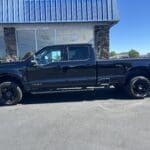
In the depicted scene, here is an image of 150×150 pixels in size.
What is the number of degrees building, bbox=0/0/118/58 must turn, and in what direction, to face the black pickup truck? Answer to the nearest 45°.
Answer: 0° — it already faces it

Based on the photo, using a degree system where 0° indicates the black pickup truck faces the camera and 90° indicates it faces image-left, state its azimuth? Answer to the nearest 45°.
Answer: approximately 90°

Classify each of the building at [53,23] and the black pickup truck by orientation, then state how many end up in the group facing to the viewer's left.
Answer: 1

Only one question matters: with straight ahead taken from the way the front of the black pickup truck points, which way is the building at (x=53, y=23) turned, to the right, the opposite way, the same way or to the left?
to the left

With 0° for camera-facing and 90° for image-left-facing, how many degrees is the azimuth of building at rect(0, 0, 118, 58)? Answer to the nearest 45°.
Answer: approximately 0°

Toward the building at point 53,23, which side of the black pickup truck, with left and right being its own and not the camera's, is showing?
right
